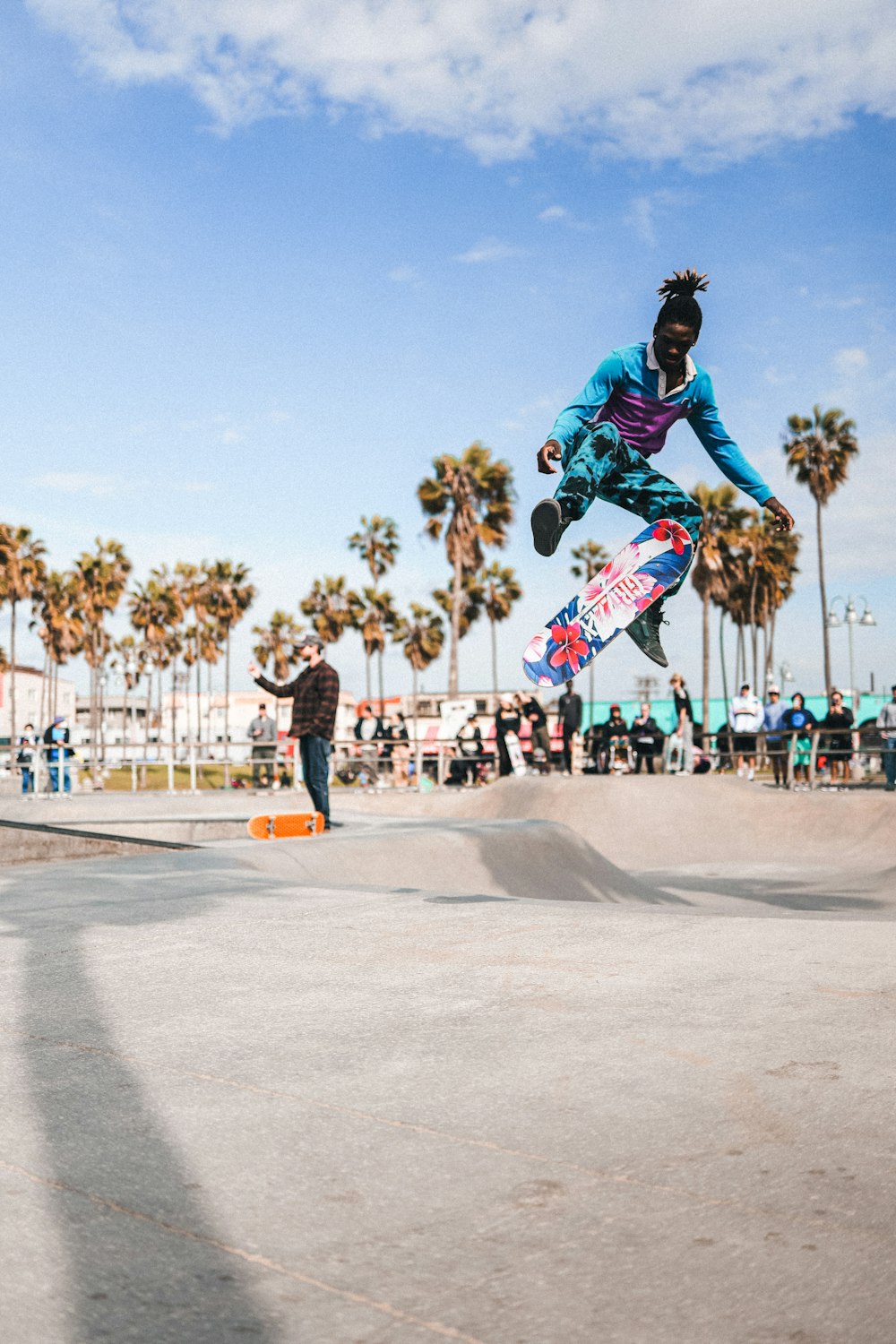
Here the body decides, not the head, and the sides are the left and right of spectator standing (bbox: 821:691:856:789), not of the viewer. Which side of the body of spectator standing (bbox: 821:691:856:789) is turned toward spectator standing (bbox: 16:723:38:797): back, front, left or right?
right

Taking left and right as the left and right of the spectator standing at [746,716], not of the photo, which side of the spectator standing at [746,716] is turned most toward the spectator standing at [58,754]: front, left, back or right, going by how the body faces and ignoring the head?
right

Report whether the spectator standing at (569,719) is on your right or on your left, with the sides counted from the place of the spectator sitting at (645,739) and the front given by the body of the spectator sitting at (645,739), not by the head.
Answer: on your right

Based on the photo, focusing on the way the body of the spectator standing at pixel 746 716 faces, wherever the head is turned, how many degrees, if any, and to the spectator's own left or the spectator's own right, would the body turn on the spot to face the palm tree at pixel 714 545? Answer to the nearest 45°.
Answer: approximately 180°

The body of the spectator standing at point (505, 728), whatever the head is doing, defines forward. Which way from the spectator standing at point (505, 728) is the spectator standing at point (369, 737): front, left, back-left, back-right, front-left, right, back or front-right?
back-right

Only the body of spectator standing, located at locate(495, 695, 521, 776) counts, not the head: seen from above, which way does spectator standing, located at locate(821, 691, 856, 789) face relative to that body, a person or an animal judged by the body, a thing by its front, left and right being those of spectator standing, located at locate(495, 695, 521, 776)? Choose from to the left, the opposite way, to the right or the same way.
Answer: the same way

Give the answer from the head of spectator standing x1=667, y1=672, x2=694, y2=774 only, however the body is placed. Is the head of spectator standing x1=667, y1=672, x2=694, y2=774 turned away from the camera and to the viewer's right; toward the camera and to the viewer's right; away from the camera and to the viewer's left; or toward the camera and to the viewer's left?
toward the camera and to the viewer's left

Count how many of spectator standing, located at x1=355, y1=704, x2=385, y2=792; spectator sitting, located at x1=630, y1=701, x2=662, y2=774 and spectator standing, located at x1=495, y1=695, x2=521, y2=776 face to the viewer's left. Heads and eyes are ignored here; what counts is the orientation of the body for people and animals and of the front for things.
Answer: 0

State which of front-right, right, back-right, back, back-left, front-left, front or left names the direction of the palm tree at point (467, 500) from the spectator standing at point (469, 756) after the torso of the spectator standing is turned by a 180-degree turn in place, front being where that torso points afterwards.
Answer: front-right

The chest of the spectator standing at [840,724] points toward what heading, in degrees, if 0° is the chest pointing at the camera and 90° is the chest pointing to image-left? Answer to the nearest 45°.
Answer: approximately 0°

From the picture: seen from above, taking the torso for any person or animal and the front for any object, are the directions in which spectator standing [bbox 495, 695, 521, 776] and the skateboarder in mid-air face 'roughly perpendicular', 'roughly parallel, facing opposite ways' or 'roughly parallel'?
roughly parallel

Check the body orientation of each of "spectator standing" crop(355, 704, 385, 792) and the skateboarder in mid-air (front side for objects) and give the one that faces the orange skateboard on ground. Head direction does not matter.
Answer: the spectator standing

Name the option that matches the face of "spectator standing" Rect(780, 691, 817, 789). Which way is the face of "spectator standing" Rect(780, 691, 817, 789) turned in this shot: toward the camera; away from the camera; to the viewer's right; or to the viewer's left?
toward the camera

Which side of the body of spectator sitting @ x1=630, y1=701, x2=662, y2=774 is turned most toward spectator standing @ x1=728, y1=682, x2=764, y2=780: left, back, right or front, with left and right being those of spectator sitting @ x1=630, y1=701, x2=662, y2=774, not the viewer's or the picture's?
left

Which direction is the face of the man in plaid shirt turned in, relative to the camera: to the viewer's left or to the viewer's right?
to the viewer's left

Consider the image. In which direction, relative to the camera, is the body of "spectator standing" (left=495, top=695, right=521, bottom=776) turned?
toward the camera

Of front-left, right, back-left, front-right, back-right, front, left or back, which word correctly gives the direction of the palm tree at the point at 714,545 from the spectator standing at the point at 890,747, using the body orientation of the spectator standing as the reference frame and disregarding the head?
back

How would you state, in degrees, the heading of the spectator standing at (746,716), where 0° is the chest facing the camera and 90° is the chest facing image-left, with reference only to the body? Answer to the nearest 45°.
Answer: approximately 0°

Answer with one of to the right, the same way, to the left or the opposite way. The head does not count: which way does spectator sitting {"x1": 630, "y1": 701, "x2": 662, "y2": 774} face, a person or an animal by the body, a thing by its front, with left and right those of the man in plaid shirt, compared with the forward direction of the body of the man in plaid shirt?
to the left

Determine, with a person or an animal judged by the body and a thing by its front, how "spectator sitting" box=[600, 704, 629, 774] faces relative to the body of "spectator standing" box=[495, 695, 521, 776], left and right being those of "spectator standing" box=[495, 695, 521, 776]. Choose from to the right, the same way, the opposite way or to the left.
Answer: the same way
